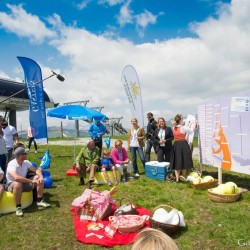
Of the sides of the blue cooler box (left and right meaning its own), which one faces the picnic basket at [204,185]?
left

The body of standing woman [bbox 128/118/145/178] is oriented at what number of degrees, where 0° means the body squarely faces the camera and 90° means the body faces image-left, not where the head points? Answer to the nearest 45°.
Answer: approximately 0°

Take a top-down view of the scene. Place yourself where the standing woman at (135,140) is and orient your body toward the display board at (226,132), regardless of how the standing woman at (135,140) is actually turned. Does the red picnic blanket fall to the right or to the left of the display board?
right

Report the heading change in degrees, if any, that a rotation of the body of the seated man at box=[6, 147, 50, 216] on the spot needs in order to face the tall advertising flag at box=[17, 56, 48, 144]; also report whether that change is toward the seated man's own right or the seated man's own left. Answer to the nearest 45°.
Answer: approximately 135° to the seated man's own left

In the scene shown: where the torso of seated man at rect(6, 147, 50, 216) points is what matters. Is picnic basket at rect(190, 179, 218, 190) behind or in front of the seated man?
in front

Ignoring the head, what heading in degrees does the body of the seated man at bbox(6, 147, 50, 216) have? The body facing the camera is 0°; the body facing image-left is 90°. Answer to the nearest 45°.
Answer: approximately 315°

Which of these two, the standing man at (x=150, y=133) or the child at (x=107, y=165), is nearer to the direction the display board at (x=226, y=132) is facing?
the child

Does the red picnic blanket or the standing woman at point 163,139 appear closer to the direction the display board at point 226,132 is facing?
the red picnic blanket

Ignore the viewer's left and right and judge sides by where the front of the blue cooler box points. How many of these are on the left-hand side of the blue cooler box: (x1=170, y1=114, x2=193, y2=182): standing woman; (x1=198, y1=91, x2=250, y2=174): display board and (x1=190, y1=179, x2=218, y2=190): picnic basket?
3

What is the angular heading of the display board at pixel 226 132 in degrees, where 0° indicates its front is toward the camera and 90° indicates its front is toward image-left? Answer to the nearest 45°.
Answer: approximately 45°

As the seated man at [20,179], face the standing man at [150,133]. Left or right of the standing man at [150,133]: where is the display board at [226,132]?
right
